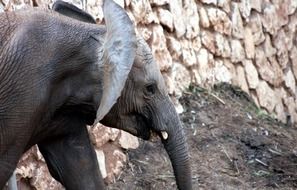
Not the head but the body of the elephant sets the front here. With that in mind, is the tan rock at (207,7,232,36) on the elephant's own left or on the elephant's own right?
on the elephant's own left

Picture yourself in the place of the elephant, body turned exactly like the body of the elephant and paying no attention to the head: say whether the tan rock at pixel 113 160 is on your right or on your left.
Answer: on your left

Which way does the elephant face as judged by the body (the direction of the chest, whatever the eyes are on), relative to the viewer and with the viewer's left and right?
facing to the right of the viewer

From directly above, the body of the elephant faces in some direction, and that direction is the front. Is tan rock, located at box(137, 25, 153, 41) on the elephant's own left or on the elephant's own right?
on the elephant's own left

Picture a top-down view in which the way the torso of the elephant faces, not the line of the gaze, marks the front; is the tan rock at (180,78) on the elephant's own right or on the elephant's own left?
on the elephant's own left

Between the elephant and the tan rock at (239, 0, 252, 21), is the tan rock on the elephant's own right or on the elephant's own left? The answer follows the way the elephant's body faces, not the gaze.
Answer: on the elephant's own left

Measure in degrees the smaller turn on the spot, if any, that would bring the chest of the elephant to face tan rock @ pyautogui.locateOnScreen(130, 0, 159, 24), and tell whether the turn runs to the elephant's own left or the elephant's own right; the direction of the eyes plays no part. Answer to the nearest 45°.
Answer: approximately 90° to the elephant's own left

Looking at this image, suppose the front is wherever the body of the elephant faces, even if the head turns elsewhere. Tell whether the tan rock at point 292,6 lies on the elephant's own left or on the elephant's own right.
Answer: on the elephant's own left

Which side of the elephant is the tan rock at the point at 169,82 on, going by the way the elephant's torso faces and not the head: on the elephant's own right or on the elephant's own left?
on the elephant's own left

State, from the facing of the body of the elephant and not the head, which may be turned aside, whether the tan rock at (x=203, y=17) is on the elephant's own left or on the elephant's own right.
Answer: on the elephant's own left
